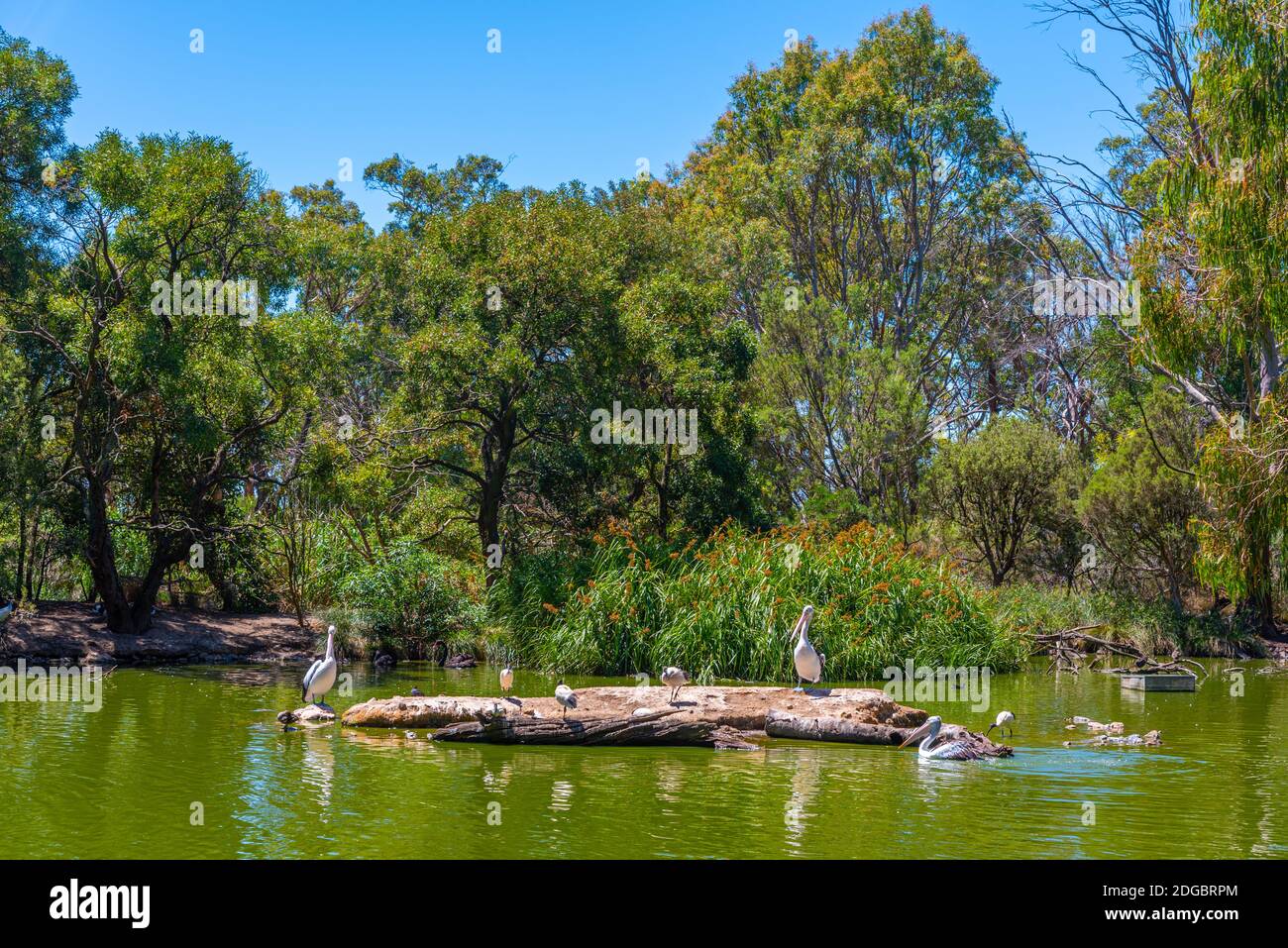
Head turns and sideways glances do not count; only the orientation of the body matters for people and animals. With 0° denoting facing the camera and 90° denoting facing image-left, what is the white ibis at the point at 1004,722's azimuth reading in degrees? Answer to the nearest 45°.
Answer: approximately 90°

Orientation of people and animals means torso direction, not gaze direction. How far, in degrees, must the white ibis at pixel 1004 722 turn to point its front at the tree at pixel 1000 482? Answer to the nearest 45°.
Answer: approximately 90° to its right

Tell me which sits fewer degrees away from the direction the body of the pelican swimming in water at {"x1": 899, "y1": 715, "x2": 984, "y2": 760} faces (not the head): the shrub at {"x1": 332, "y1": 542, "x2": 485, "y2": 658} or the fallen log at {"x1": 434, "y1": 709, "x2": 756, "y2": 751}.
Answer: the fallen log

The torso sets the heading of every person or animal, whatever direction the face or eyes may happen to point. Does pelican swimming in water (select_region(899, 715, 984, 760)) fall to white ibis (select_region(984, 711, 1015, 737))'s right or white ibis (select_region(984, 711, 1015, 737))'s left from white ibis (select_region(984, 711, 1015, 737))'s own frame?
on its left

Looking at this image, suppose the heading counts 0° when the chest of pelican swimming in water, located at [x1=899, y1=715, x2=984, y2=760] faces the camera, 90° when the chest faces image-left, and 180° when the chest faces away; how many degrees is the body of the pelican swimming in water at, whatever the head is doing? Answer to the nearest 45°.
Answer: approximately 90°

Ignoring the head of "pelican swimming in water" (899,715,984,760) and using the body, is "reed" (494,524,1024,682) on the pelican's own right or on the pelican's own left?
on the pelican's own right

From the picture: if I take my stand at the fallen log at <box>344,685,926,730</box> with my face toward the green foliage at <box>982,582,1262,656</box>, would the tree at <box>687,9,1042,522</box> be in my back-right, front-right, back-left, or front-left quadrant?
front-left
